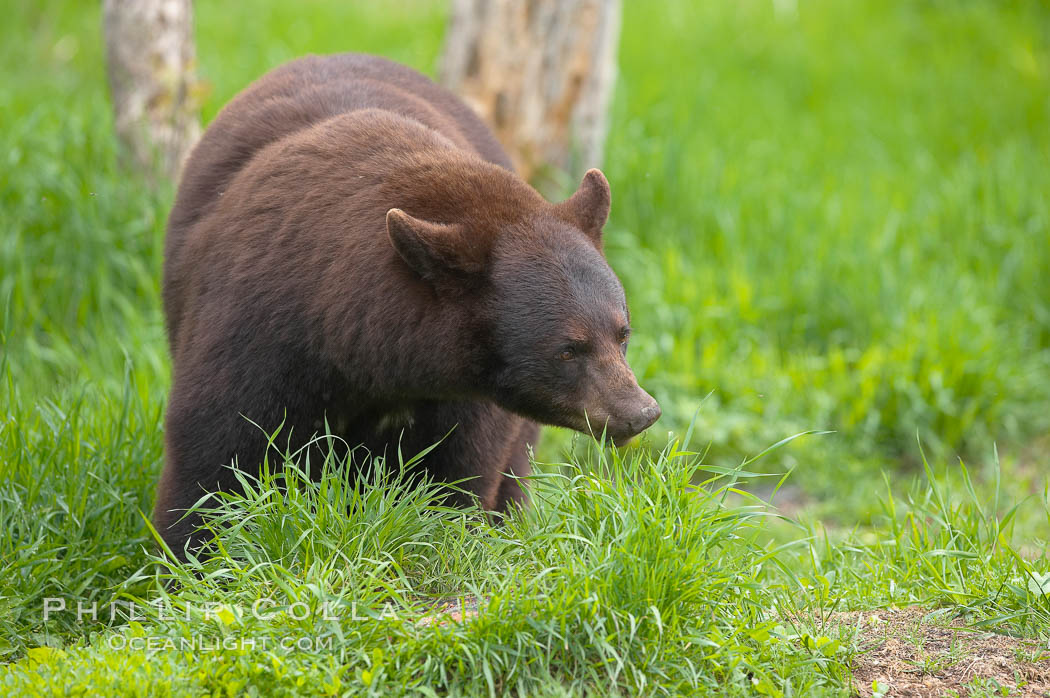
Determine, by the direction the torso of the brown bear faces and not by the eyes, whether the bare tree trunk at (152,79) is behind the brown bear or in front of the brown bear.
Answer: behind

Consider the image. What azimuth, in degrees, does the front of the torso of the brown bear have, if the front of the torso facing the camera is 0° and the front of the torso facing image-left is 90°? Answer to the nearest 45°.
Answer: approximately 315°

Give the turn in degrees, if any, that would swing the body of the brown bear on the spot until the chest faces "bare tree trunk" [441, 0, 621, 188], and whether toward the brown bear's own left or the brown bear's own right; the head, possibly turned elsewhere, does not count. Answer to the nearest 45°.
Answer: approximately 135° to the brown bear's own left

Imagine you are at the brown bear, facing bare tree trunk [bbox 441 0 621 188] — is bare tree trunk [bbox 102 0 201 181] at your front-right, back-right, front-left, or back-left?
front-left

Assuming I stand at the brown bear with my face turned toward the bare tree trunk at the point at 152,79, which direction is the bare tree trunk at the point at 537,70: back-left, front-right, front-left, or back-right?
front-right
